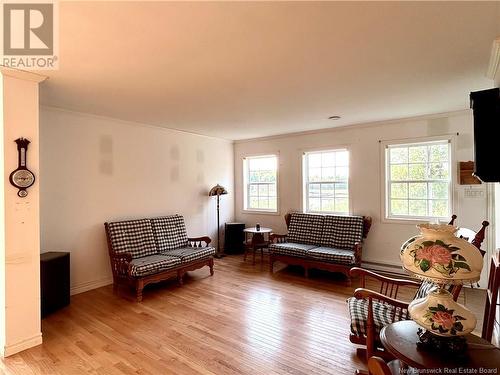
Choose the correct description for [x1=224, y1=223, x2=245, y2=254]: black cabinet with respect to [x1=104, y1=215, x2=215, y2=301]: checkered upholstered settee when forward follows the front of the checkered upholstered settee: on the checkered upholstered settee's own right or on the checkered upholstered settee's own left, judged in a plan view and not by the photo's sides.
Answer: on the checkered upholstered settee's own left

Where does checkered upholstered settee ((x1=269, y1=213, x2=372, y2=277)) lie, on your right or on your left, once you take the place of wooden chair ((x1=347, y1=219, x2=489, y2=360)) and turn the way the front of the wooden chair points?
on your right

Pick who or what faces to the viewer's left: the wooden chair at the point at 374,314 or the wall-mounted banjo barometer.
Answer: the wooden chair

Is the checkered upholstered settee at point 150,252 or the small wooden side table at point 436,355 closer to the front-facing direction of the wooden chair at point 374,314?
the checkered upholstered settee

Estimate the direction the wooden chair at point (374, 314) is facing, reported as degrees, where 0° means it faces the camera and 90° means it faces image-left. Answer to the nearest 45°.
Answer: approximately 90°

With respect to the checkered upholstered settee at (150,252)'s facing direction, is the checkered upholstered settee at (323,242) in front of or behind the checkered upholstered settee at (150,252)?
in front

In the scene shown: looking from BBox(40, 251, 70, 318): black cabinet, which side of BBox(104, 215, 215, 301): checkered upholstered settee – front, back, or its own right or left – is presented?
right

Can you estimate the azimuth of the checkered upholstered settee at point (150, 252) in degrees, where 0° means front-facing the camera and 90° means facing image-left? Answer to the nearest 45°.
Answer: approximately 315°

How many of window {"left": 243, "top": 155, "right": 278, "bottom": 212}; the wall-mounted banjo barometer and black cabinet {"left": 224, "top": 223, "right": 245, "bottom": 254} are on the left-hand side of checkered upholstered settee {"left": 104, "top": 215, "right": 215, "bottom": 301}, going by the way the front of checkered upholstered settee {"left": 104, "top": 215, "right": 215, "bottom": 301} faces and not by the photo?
2

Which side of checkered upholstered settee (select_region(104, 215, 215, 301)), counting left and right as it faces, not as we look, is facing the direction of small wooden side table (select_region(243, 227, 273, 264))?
left

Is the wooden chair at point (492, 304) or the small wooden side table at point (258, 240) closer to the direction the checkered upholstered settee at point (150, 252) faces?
the wooden chair

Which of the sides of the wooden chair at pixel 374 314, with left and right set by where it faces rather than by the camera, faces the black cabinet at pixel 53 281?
front

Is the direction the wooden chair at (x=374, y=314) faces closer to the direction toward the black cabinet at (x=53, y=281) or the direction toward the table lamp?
the black cabinet
